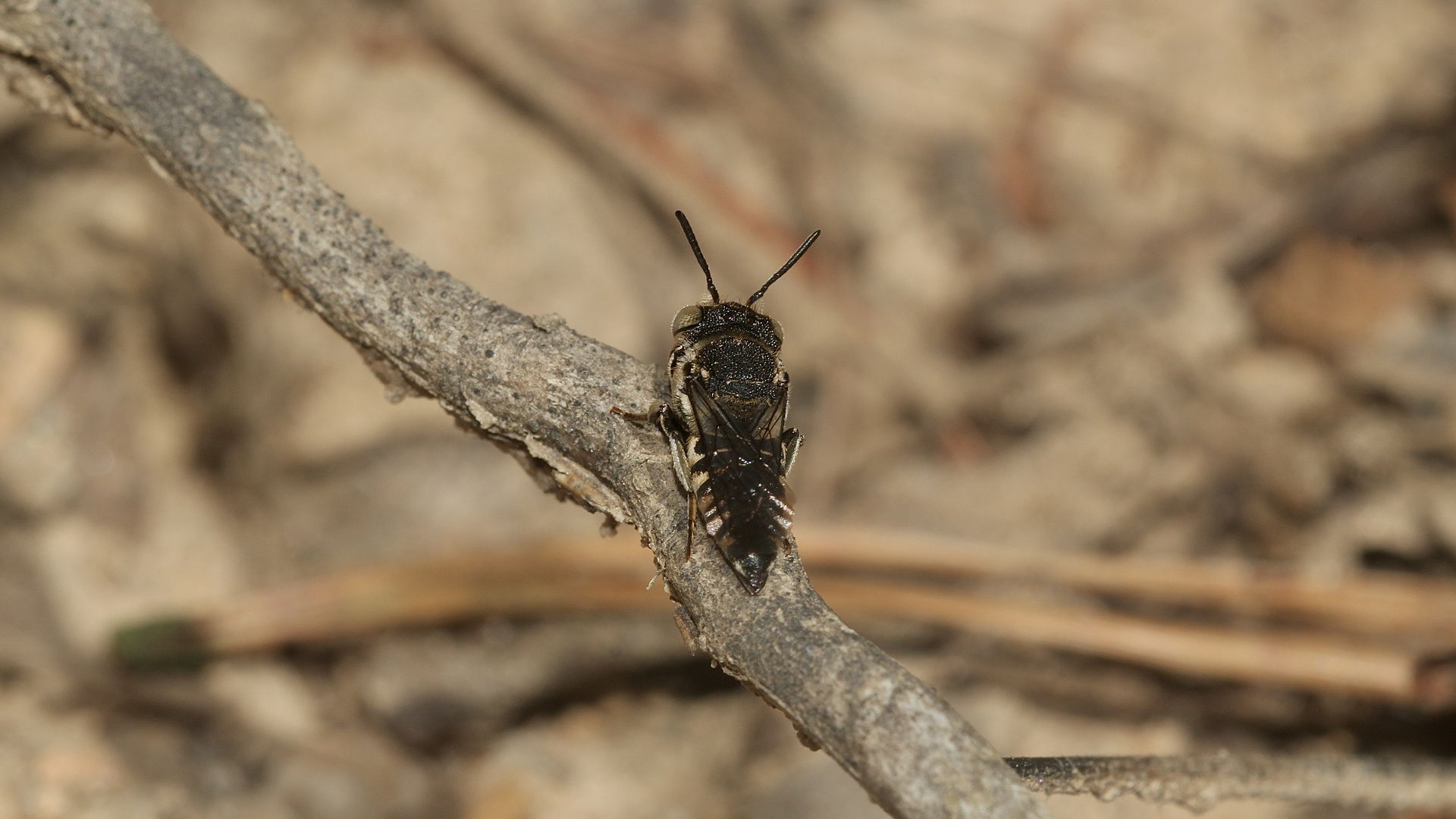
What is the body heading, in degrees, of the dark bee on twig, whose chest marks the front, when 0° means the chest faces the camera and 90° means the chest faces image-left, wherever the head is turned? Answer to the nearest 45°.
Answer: approximately 180°

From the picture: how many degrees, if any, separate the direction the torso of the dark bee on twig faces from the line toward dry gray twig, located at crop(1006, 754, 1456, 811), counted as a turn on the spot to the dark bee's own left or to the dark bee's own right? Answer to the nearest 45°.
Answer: approximately 90° to the dark bee's own right
